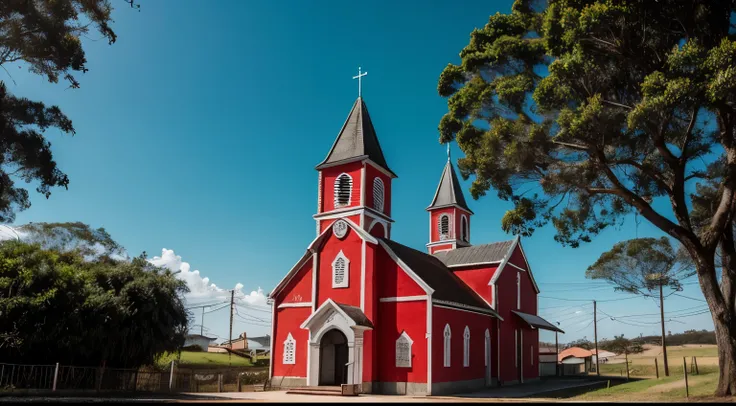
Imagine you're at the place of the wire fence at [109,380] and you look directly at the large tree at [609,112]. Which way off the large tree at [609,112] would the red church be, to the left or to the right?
left

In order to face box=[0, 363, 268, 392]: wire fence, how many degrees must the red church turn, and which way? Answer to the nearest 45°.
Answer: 0° — it already faces it

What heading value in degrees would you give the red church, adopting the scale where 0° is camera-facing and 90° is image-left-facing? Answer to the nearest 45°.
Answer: approximately 45°

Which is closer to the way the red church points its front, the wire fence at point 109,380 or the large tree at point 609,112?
the wire fence

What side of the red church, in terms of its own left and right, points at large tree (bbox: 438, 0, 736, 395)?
left
